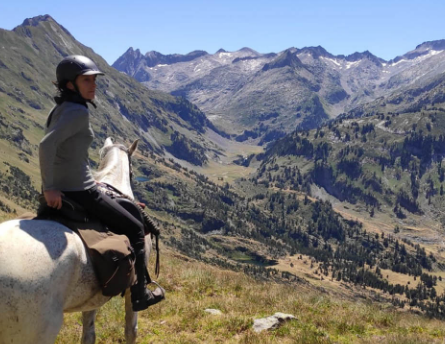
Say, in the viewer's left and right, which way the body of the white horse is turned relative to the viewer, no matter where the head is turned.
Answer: facing away from the viewer and to the right of the viewer

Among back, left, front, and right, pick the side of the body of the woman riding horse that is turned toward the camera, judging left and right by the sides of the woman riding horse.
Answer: right
